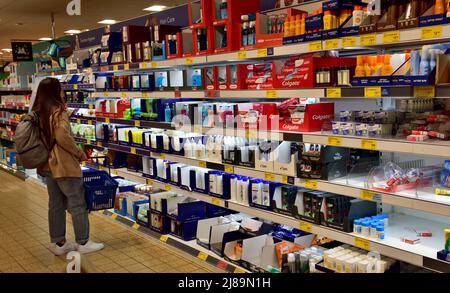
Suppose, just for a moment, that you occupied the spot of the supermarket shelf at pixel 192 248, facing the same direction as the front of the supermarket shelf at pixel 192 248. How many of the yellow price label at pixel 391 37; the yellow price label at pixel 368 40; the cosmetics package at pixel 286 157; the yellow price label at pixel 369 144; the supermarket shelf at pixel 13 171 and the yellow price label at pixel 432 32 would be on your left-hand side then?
5

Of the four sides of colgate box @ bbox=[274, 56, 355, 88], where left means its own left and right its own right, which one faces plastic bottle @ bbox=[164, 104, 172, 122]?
right

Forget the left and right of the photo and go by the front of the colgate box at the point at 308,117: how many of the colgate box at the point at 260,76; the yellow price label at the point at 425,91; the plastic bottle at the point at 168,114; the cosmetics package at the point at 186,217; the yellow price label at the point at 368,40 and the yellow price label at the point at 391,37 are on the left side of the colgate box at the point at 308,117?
3

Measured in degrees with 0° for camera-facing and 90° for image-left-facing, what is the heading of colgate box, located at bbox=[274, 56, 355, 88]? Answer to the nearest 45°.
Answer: approximately 45°

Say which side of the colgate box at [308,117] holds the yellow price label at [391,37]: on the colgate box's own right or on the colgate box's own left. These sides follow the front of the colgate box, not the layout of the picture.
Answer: on the colgate box's own left

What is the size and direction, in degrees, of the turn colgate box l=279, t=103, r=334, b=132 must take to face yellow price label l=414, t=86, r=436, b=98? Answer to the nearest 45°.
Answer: approximately 90° to its left
